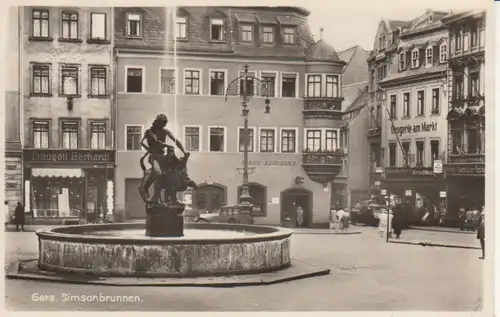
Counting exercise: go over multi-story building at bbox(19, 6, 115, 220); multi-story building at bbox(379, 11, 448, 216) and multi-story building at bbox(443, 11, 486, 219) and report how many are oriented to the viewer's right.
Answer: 0

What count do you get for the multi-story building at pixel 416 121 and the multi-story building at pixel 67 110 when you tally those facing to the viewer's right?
0

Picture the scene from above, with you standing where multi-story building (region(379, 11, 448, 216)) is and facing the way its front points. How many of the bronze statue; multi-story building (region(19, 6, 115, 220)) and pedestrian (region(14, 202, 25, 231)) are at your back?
0

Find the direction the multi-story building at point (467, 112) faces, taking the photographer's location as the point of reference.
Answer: facing the viewer and to the left of the viewer

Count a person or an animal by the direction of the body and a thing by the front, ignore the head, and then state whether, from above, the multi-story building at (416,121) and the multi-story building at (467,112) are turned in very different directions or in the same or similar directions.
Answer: same or similar directions

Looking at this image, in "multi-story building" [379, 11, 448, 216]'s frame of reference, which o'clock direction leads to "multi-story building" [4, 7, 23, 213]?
"multi-story building" [4, 7, 23, 213] is roughly at 1 o'clock from "multi-story building" [379, 11, 448, 216].

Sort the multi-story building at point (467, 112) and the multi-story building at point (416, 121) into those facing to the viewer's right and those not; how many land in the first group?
0

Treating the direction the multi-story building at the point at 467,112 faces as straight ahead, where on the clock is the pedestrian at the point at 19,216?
The pedestrian is roughly at 1 o'clock from the multi-story building.

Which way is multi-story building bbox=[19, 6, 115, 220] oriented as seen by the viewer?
toward the camera

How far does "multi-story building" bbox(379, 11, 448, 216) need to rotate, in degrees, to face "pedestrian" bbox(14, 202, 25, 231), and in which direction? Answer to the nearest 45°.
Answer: approximately 45° to its right

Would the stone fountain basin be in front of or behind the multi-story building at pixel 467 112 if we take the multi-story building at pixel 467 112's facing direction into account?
in front

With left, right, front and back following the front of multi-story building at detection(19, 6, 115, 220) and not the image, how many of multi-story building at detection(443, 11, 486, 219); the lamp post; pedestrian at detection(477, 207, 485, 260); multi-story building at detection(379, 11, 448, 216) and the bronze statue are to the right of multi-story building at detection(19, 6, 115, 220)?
0

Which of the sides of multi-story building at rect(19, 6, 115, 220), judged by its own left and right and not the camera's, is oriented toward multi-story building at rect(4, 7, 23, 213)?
right

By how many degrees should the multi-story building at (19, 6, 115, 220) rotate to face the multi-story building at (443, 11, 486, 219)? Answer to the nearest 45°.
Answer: approximately 90° to its left

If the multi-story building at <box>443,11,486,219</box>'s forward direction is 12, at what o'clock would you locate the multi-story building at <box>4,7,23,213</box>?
the multi-story building at <box>4,7,23,213</box> is roughly at 1 o'clock from the multi-story building at <box>443,11,486,219</box>.

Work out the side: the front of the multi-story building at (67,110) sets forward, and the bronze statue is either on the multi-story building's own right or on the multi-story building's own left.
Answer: on the multi-story building's own left
